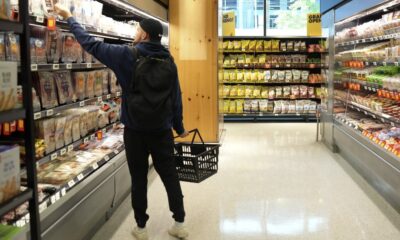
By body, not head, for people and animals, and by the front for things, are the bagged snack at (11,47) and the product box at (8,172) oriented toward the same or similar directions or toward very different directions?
same or similar directions

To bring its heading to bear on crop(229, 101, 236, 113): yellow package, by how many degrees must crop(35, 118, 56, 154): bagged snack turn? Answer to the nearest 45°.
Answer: approximately 90° to its left

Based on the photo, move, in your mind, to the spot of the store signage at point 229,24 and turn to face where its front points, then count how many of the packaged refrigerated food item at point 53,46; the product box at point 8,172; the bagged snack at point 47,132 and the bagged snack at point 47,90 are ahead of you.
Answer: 4

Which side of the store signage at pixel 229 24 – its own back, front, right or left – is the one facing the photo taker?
front

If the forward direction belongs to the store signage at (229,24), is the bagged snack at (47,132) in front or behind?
in front

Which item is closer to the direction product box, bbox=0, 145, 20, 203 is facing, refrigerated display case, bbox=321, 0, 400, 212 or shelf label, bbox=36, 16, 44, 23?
the refrigerated display case

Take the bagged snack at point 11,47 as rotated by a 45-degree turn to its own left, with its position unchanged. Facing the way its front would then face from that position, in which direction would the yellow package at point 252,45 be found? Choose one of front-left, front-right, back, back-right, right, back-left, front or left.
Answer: front-left

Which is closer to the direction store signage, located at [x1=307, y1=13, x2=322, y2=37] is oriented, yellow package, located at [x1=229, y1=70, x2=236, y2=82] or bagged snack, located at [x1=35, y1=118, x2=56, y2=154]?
the bagged snack

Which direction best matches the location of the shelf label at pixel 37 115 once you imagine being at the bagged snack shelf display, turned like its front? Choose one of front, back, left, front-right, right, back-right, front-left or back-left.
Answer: front

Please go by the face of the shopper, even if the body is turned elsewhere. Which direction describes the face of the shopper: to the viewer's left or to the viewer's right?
to the viewer's left

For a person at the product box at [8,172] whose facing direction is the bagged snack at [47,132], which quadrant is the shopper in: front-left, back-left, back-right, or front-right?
front-right

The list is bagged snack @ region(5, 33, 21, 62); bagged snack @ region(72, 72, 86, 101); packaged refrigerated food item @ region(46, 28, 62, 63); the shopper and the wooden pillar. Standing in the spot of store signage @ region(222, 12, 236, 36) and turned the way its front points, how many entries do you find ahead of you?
5

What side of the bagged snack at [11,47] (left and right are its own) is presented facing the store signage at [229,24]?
left
